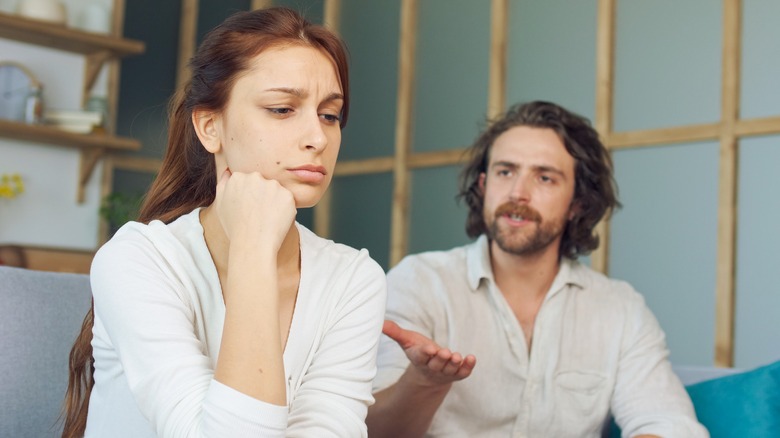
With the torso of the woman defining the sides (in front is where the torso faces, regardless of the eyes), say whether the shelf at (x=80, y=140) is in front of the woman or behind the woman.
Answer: behind

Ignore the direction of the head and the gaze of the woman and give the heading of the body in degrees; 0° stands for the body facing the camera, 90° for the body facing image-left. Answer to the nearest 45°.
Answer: approximately 315°

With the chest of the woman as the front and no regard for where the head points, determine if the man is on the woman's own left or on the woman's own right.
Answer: on the woman's own left

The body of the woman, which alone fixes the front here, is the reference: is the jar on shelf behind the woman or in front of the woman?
behind
